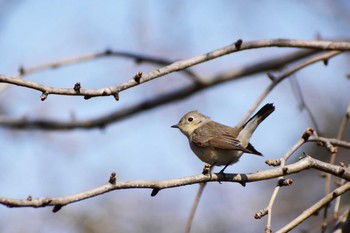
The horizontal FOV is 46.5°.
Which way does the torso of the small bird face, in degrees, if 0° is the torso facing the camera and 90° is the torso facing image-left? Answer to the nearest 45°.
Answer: approximately 90°

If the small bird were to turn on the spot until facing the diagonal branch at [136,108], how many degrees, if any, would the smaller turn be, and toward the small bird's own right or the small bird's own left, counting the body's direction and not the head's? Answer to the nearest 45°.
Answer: approximately 45° to the small bird's own right
